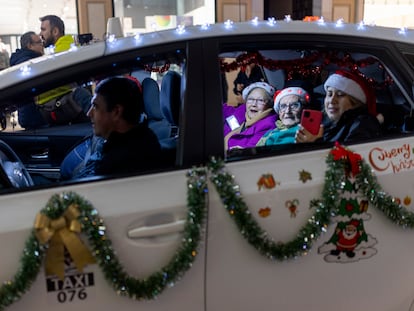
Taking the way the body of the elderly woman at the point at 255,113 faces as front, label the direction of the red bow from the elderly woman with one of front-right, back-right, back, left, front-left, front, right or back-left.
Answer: front-left

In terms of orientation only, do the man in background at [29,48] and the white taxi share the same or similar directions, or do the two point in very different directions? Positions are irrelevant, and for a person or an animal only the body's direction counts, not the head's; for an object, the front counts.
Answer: very different directions

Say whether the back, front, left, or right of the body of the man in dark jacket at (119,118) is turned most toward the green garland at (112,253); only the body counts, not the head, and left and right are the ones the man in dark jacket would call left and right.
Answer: left

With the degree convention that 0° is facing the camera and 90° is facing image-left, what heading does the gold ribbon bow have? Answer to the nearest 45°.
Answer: approximately 0°

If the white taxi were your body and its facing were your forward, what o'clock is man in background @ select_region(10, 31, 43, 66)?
The man in background is roughly at 2 o'clock from the white taxi.

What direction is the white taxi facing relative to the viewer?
to the viewer's left

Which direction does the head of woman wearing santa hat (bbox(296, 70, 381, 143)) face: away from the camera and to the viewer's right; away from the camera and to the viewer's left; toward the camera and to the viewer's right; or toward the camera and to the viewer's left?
toward the camera and to the viewer's left

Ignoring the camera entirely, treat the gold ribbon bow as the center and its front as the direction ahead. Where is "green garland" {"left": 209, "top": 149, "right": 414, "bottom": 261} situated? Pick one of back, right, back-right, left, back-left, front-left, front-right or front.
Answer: left

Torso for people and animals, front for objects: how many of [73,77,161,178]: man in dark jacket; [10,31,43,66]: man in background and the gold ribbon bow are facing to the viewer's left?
1

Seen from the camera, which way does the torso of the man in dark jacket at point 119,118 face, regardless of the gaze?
to the viewer's left

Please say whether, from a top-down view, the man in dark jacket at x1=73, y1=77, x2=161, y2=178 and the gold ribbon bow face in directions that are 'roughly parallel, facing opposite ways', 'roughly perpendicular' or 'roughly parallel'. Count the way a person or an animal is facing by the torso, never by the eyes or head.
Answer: roughly perpendicular
